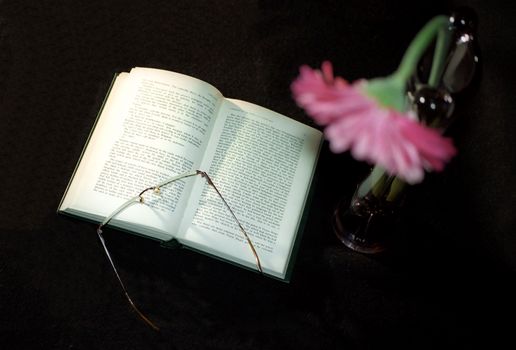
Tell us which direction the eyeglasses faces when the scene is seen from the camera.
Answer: facing away from the viewer and to the left of the viewer
